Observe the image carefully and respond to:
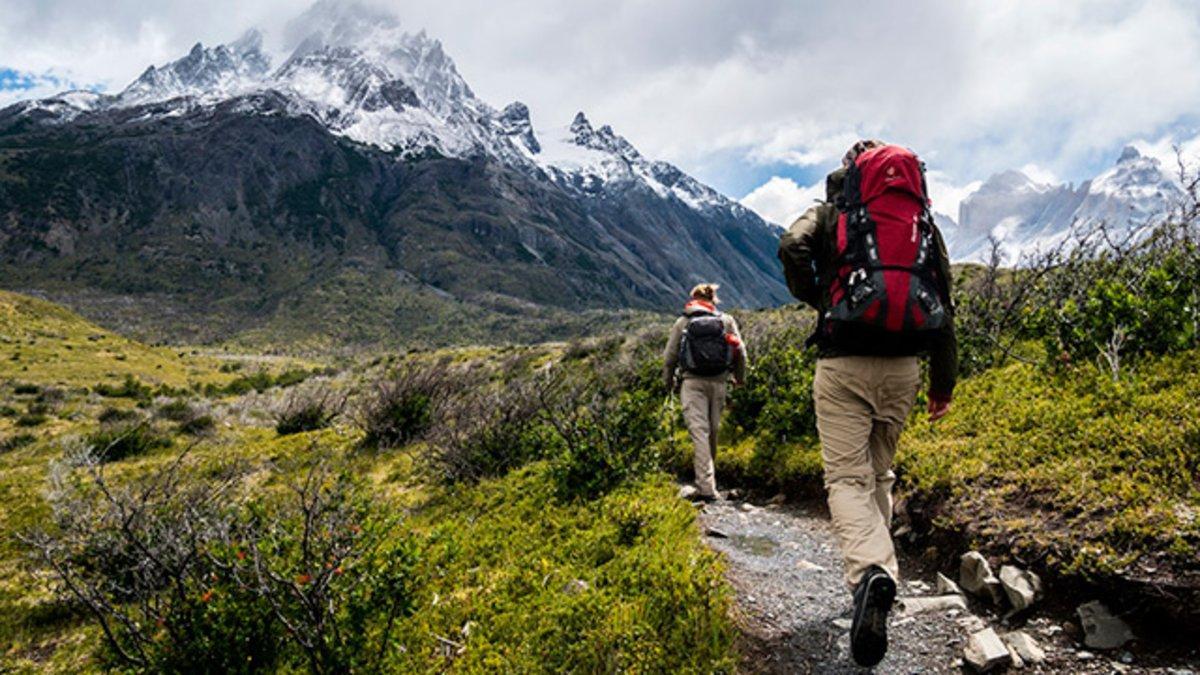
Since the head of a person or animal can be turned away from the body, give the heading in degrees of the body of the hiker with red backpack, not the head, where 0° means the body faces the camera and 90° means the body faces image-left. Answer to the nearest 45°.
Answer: approximately 180°

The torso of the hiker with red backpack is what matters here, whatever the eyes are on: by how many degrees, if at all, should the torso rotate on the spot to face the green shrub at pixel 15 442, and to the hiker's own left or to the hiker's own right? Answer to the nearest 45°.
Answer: approximately 90° to the hiker's own left

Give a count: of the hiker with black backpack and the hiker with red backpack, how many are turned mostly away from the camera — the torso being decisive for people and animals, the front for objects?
2

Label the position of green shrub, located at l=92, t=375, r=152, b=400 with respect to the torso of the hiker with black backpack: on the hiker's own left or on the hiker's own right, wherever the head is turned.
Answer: on the hiker's own left

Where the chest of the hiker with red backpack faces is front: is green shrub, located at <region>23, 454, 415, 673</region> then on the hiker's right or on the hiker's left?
on the hiker's left

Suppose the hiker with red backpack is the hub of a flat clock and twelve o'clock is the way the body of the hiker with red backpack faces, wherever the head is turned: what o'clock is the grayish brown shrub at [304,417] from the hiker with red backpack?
The grayish brown shrub is roughly at 10 o'clock from the hiker with red backpack.

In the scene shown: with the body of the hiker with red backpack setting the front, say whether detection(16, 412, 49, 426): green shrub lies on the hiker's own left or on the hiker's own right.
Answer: on the hiker's own left

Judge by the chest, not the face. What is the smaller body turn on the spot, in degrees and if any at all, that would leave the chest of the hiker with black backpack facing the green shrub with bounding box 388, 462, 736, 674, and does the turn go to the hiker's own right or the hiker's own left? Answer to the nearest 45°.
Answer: approximately 180°

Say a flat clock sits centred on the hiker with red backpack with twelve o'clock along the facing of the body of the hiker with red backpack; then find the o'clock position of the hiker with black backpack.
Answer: The hiker with black backpack is roughly at 11 o'clock from the hiker with red backpack.

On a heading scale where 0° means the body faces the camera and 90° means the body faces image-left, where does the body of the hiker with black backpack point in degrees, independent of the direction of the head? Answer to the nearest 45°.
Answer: approximately 180°
